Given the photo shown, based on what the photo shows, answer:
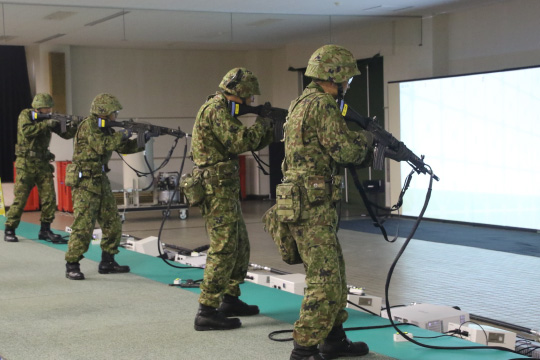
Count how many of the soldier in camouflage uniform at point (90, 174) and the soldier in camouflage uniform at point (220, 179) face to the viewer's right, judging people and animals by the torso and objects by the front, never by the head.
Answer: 2

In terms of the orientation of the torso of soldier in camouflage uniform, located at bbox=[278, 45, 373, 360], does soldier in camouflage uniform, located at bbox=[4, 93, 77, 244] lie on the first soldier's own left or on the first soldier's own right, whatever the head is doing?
on the first soldier's own left

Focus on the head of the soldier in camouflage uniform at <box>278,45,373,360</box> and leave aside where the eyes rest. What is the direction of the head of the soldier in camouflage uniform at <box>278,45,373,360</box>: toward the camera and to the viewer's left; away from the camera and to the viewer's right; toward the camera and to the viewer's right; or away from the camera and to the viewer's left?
away from the camera and to the viewer's right

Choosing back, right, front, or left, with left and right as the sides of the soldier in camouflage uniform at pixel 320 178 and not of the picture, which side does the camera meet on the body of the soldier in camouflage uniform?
right

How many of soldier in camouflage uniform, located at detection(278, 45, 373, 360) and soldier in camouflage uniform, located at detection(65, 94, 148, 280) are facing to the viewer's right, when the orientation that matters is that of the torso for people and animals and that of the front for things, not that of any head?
2

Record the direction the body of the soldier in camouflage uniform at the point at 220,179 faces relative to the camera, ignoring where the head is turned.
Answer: to the viewer's right

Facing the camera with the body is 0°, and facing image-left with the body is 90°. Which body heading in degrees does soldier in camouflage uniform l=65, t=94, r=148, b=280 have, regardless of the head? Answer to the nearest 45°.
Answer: approximately 270°

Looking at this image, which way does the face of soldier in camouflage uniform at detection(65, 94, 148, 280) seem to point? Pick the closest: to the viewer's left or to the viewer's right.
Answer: to the viewer's right

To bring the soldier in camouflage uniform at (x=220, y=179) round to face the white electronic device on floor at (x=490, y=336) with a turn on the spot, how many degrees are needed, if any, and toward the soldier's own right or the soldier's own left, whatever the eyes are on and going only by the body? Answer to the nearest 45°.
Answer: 0° — they already face it

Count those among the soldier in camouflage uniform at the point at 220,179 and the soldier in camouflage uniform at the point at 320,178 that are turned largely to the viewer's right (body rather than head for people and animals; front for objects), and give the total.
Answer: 2

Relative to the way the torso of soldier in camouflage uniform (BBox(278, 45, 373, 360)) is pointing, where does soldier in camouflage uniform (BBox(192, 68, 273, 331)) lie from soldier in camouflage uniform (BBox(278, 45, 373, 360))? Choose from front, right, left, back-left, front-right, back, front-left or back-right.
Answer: back-left
